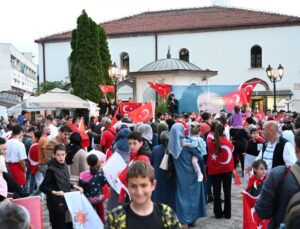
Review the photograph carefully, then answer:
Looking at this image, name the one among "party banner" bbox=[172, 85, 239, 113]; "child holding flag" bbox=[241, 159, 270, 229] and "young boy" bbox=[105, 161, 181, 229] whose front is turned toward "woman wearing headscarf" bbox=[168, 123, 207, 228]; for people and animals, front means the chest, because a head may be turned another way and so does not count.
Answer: the party banner

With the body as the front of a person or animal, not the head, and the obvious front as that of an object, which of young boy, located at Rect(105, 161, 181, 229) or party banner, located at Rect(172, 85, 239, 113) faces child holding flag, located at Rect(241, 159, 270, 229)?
the party banner

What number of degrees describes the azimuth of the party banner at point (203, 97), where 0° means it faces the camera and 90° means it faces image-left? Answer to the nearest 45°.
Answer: approximately 0°

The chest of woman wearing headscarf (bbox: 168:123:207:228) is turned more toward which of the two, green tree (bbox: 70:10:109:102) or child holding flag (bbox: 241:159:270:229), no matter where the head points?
the green tree

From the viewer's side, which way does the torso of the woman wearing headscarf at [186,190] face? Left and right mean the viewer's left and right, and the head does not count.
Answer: facing away from the viewer and to the right of the viewer

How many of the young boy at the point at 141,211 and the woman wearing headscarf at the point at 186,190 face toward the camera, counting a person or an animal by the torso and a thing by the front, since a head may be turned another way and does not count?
1

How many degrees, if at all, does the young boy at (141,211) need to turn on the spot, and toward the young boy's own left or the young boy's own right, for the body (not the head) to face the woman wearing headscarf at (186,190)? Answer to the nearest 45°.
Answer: approximately 180°

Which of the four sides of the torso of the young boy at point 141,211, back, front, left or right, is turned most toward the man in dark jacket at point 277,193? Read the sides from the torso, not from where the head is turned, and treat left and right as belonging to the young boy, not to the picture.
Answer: left

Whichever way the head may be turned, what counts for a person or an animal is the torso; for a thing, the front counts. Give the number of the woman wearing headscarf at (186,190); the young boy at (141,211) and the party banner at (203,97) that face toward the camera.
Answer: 2
